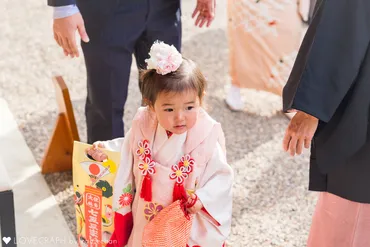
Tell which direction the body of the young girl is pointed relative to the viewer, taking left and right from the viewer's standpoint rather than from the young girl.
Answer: facing the viewer
